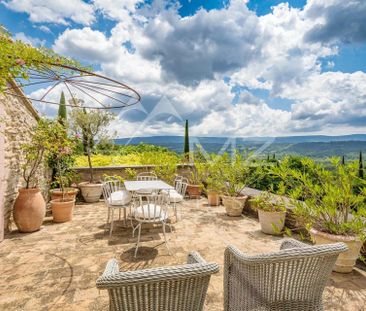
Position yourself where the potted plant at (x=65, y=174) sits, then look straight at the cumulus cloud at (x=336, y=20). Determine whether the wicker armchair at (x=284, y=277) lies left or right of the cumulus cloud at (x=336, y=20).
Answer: right

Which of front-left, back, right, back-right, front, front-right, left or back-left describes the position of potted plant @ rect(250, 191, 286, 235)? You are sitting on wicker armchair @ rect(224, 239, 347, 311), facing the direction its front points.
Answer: front-right

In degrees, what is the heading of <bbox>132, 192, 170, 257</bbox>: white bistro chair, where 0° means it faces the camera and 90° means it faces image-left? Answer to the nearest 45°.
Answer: approximately 180°

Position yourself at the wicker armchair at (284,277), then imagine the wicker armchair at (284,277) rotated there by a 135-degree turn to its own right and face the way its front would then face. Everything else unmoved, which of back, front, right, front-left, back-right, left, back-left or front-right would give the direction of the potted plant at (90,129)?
back-left

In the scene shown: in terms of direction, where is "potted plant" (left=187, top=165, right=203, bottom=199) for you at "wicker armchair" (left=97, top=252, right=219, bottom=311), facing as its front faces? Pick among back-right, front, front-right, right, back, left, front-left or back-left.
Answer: front

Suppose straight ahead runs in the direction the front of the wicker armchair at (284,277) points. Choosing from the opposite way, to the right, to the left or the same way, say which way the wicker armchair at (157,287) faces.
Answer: the same way

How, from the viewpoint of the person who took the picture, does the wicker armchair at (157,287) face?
facing away from the viewer

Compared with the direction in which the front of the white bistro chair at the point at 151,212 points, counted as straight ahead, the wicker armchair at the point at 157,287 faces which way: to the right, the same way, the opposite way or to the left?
the same way

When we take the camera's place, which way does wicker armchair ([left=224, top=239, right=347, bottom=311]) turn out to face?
facing away from the viewer and to the left of the viewer

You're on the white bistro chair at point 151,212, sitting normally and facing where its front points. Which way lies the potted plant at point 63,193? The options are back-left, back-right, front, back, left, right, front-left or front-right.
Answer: front-left

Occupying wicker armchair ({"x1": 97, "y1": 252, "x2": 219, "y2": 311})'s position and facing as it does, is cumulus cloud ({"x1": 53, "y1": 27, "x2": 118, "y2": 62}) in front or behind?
in front
